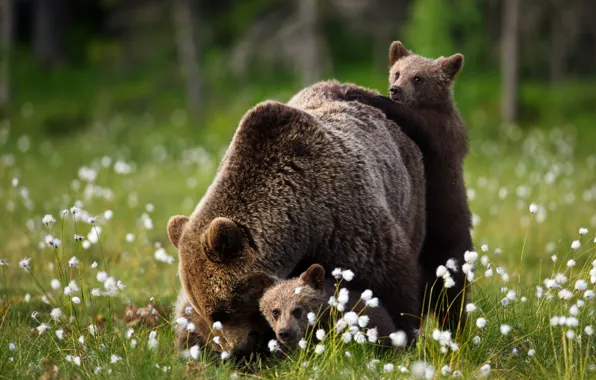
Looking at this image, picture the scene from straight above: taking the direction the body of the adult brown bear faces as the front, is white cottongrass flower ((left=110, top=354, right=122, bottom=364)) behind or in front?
in front

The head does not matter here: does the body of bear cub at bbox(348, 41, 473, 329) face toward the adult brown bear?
yes

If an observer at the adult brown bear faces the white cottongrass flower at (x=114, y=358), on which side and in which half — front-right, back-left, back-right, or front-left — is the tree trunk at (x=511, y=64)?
back-right

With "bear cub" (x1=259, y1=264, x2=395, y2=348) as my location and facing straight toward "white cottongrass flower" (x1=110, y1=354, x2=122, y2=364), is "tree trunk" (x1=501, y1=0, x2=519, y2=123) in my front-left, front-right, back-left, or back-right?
back-right

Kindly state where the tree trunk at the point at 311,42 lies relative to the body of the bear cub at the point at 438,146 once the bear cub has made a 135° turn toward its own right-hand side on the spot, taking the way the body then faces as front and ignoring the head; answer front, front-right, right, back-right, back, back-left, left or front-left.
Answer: front

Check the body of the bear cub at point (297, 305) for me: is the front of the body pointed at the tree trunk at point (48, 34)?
no

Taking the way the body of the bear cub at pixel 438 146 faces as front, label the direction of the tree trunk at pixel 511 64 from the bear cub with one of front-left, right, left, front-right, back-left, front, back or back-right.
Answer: back-right

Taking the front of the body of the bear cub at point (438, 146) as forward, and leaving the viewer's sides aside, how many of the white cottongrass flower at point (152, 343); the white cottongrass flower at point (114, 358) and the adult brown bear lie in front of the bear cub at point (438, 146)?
3

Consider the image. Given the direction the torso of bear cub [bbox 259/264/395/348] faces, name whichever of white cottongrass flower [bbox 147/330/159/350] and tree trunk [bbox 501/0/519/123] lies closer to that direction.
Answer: the white cottongrass flower

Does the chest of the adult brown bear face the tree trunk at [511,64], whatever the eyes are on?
no

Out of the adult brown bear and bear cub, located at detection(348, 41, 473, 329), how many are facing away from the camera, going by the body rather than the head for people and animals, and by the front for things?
0

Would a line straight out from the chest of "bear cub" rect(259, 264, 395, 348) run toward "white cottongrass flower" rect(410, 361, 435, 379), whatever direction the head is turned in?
no

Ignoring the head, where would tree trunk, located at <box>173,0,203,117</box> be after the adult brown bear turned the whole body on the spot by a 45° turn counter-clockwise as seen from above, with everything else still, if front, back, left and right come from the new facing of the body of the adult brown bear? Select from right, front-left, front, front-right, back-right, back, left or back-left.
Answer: back

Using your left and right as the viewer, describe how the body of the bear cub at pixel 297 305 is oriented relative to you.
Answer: facing the viewer and to the left of the viewer

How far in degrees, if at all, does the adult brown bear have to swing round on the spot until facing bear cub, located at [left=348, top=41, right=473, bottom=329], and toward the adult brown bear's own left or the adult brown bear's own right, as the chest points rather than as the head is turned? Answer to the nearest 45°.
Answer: approximately 180°

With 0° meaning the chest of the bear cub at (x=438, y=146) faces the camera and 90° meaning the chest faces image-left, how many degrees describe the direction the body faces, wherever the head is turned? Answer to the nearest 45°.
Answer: approximately 45°

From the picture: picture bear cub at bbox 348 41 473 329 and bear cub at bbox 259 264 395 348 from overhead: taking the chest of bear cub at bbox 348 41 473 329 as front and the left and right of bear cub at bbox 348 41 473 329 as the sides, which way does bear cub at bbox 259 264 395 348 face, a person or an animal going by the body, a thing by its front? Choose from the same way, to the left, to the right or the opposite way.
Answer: the same way

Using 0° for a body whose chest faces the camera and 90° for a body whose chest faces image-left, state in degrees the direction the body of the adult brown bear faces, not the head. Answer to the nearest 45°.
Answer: approximately 45°

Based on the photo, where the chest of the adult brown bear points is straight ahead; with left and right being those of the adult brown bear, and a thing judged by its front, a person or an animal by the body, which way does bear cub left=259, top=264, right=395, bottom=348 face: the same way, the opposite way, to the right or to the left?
the same way

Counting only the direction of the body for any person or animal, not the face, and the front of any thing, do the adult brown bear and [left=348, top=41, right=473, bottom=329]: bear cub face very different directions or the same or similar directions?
same or similar directions
